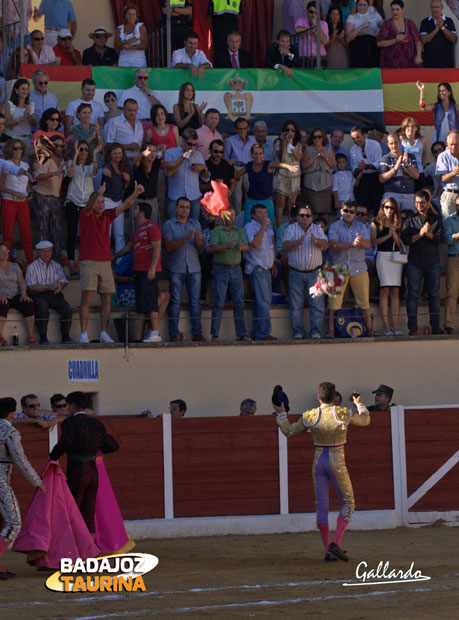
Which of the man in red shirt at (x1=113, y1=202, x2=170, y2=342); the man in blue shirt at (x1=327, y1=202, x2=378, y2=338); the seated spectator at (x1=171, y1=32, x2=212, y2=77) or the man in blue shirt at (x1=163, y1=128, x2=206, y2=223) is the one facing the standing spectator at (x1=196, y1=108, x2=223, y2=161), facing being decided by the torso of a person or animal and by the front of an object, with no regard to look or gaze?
the seated spectator at (x1=171, y1=32, x2=212, y2=77)

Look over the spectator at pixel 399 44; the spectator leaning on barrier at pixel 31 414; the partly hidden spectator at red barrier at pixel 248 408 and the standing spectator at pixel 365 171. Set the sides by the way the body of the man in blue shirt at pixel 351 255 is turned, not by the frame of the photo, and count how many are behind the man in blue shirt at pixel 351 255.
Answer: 2

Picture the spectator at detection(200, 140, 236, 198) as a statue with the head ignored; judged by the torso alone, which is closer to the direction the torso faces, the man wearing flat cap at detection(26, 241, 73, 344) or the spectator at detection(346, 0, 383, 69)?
the man wearing flat cap

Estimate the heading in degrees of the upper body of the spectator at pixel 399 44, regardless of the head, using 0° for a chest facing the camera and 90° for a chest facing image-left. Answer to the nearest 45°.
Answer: approximately 0°

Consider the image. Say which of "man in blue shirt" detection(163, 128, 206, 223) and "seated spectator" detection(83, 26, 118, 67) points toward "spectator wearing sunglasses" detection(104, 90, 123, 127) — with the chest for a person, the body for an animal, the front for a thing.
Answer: "seated spectator" detection(83, 26, 118, 67)

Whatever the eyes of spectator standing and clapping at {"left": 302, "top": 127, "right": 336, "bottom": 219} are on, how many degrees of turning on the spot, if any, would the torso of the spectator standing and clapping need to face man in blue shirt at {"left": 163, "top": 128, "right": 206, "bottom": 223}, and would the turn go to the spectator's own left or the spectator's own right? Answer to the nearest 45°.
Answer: approximately 45° to the spectator's own right
